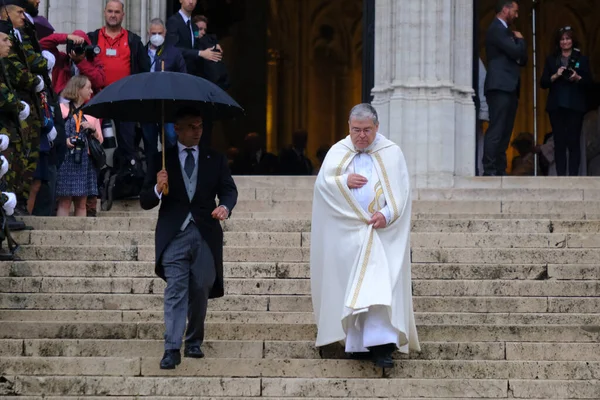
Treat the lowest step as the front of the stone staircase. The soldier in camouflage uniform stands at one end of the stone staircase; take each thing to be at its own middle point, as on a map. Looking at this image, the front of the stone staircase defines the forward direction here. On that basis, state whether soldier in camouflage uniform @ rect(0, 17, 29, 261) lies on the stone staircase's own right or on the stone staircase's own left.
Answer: on the stone staircase's own right

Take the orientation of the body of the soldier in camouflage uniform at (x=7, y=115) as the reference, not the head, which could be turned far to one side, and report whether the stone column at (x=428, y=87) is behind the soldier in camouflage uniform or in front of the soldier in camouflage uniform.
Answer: in front

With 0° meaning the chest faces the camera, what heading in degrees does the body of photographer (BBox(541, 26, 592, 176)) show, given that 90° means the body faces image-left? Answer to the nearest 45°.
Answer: approximately 0°

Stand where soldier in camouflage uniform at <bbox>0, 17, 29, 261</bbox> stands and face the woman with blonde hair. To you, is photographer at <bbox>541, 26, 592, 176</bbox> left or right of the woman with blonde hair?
right

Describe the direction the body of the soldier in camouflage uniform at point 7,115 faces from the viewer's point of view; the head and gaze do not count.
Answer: to the viewer's right

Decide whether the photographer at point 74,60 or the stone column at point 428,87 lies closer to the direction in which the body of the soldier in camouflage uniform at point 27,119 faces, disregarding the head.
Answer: the stone column

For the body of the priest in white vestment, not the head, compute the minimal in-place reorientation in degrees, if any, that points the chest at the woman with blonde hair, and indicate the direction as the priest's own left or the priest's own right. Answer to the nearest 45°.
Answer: approximately 135° to the priest's own right

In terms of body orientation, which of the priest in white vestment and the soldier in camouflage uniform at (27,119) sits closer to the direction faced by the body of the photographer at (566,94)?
the priest in white vestment

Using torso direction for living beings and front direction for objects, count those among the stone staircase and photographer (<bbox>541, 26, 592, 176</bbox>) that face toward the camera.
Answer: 2

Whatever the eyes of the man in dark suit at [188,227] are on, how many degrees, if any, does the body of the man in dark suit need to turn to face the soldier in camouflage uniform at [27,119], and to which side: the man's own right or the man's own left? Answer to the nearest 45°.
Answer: approximately 135° to the man's own right
